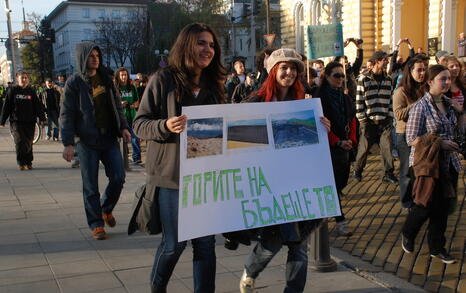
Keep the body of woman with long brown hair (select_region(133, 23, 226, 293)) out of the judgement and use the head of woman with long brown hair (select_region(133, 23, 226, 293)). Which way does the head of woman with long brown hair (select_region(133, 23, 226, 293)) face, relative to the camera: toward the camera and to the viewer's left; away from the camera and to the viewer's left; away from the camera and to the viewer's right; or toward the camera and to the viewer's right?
toward the camera and to the viewer's right

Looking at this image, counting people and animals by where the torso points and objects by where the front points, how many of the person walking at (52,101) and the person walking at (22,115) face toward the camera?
2

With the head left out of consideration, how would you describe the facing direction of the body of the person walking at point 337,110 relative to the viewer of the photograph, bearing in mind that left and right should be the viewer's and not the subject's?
facing the viewer and to the right of the viewer

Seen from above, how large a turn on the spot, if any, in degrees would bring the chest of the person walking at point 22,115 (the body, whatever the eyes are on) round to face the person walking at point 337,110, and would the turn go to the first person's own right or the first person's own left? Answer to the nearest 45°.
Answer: approximately 45° to the first person's own left

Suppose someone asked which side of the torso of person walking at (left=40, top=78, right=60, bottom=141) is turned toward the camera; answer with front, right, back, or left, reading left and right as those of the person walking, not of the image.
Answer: front

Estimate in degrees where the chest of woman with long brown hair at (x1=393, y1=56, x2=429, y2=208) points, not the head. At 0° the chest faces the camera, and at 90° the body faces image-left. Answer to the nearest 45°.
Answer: approximately 315°

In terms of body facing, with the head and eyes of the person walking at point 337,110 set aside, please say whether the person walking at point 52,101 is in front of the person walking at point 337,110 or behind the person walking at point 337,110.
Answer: behind

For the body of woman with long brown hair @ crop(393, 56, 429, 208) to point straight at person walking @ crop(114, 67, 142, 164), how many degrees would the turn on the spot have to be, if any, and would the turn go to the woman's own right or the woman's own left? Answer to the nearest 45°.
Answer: approximately 180°

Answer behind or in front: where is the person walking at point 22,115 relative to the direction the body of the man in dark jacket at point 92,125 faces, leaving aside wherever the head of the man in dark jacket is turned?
behind

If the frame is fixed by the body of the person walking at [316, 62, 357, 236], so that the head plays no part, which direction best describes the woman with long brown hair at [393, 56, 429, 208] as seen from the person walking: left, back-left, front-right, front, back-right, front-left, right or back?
left

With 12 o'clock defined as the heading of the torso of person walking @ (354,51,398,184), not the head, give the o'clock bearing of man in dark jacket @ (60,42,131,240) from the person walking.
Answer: The man in dark jacket is roughly at 3 o'clock from the person walking.

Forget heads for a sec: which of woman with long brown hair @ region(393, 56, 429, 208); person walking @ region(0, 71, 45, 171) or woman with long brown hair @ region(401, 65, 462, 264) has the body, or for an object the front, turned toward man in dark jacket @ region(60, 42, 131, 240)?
the person walking

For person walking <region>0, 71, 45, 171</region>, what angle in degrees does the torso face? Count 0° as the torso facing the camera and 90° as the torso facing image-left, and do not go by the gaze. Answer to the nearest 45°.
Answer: approximately 0°

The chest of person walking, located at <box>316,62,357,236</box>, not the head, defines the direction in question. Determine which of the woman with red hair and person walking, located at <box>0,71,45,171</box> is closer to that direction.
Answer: the woman with red hair

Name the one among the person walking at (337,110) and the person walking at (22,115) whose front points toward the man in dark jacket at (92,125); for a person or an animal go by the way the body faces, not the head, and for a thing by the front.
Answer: the person walking at (22,115)
